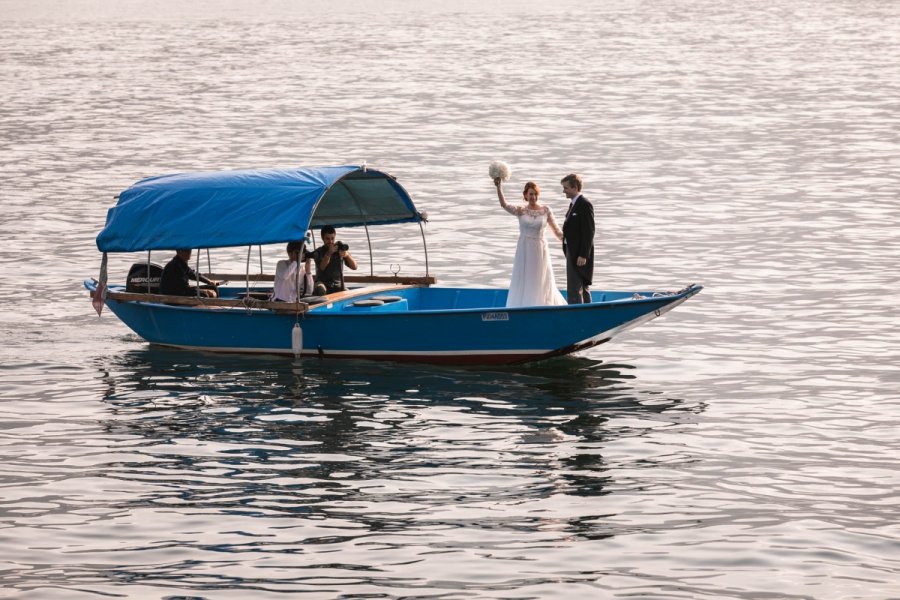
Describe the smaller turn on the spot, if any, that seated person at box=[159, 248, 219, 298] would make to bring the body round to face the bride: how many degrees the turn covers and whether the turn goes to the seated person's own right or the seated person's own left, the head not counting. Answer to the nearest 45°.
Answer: approximately 45° to the seated person's own right

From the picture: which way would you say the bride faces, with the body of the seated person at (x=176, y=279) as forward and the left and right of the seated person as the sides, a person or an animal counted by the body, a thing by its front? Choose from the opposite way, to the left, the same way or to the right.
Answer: to the right

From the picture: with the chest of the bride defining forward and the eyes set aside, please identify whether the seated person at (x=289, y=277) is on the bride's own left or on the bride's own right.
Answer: on the bride's own right

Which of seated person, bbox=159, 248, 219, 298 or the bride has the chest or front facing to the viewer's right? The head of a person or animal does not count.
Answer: the seated person

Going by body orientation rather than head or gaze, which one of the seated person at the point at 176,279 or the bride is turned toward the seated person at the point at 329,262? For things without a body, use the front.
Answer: the seated person at the point at 176,279

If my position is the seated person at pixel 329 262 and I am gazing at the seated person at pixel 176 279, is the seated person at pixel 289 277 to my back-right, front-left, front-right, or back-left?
front-left

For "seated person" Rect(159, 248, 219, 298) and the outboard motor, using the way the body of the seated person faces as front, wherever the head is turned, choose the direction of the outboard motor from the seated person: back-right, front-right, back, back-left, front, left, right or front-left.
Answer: back-left

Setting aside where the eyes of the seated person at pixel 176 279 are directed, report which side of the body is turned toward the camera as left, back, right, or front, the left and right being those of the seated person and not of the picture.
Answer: right

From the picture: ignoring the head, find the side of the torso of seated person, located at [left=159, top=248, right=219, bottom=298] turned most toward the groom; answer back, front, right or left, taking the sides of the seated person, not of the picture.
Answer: front

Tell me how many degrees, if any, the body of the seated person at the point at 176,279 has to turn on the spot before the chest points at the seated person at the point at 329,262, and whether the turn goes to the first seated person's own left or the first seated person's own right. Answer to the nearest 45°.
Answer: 0° — they already face them

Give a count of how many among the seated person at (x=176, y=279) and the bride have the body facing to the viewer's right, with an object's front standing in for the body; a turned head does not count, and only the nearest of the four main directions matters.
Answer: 1

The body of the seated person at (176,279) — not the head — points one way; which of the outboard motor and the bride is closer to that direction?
the bride

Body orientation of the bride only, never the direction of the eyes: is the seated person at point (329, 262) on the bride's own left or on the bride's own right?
on the bride's own right
